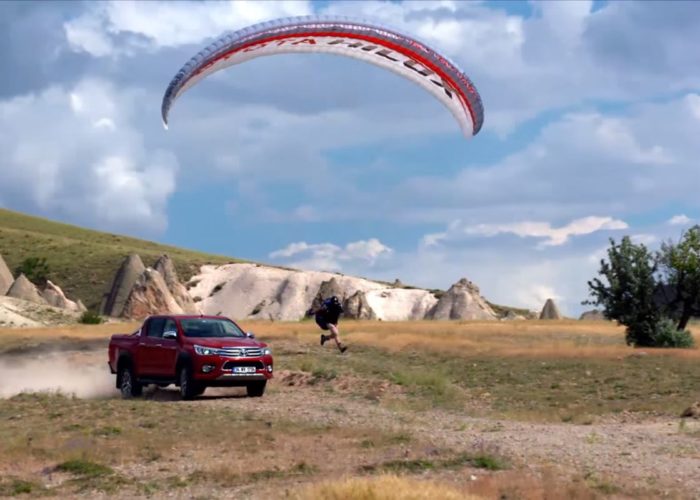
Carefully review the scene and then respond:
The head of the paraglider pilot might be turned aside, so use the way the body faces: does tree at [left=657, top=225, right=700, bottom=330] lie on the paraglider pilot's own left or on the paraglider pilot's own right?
on the paraglider pilot's own left

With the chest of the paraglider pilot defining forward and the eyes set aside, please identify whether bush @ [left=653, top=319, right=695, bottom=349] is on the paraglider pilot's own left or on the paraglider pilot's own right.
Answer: on the paraglider pilot's own left

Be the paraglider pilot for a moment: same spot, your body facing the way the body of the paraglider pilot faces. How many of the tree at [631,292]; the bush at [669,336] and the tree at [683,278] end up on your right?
0

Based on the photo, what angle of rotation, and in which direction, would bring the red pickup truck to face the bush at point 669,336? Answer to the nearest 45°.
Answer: approximately 90° to its left

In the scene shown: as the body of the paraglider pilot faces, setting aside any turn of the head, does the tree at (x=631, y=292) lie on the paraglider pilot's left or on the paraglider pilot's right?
on the paraglider pilot's left

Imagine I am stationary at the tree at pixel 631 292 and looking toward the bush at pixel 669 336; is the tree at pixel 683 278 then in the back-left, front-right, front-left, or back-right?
front-left

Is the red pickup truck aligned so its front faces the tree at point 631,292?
no

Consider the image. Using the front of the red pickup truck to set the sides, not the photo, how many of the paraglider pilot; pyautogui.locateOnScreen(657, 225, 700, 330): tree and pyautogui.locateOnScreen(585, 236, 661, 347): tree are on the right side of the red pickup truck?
0

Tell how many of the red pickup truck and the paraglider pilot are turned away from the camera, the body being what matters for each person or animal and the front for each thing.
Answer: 0

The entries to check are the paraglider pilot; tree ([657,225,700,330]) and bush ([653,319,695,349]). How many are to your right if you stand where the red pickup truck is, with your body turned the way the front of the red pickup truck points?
0

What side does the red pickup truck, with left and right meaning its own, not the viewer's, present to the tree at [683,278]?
left
